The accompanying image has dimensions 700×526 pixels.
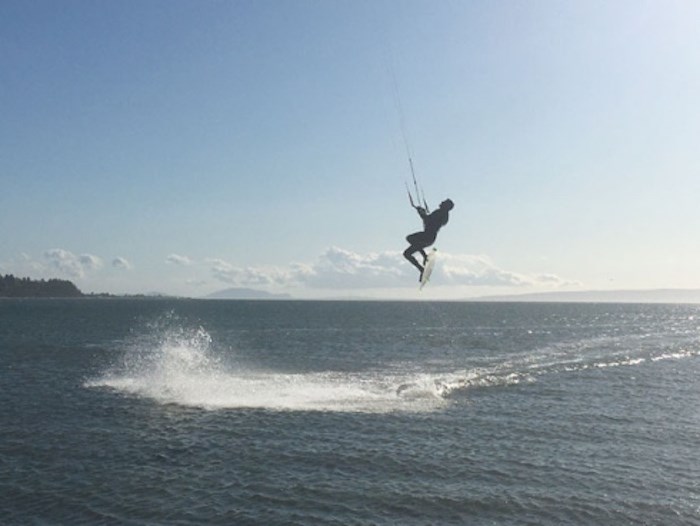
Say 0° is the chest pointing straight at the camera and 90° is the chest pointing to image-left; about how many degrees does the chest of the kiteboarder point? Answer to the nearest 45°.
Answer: approximately 90°
